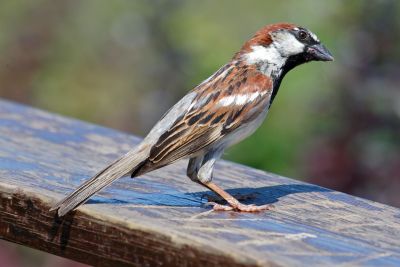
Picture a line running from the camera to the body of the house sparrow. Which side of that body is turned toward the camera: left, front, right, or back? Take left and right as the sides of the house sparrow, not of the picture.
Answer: right
